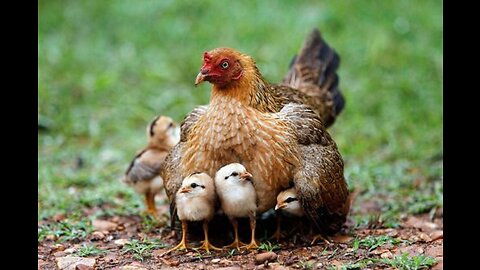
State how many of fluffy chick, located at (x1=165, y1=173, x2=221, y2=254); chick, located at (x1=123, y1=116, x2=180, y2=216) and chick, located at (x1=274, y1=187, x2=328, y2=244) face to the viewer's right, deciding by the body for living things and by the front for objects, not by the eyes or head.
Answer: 1

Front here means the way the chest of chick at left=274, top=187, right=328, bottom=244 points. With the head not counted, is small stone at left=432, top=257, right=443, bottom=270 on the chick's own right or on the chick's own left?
on the chick's own left

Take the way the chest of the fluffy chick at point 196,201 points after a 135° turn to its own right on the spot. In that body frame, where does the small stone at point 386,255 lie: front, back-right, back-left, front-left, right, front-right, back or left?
right

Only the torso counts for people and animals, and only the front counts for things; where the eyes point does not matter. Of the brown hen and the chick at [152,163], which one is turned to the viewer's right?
the chick

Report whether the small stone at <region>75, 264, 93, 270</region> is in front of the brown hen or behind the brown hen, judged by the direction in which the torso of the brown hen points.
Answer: in front

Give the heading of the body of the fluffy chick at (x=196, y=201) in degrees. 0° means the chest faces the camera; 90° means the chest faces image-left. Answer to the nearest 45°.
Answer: approximately 45°

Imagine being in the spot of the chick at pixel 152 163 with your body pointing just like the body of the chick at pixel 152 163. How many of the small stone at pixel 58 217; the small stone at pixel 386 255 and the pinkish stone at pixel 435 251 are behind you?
1

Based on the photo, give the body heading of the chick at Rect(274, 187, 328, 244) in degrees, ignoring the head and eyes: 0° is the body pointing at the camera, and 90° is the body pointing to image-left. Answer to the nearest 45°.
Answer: approximately 45°

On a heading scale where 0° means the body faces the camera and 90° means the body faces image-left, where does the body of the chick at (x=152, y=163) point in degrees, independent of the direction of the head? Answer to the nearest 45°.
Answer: approximately 270°

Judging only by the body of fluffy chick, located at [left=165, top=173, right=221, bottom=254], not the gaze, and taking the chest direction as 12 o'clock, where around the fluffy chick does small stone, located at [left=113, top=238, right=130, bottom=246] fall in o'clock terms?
The small stone is roughly at 3 o'clock from the fluffy chick.

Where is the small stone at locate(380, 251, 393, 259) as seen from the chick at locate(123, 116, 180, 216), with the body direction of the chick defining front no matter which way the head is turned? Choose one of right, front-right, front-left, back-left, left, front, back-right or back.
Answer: front-right
